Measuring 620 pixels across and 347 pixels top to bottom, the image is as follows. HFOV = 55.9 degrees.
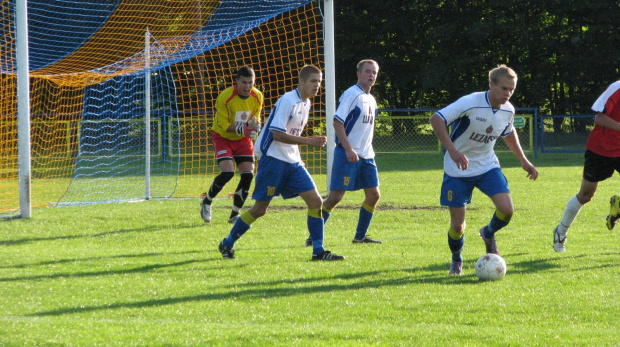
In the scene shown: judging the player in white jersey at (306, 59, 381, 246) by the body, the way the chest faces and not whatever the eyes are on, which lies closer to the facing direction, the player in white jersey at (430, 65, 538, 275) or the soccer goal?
the player in white jersey

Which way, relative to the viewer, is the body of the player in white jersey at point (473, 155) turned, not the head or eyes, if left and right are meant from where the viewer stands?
facing the viewer and to the right of the viewer

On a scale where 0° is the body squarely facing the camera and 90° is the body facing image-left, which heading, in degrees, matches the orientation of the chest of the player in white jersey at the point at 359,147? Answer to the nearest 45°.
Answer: approximately 315°

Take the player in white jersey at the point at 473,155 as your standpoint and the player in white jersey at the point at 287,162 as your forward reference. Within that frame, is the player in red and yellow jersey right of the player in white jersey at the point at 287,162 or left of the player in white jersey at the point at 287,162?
right

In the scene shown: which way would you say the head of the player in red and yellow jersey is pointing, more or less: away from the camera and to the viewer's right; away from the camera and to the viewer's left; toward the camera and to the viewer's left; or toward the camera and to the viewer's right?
toward the camera and to the viewer's right

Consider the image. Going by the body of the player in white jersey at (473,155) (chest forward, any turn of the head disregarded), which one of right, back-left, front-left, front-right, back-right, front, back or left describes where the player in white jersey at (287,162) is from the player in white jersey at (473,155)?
back-right

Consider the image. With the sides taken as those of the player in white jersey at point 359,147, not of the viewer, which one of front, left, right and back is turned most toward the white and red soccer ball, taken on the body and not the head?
front

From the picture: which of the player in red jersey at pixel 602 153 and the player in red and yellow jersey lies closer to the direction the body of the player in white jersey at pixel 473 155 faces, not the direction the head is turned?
the player in red jersey

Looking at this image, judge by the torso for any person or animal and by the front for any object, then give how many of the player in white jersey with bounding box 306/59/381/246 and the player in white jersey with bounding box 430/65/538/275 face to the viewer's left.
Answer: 0

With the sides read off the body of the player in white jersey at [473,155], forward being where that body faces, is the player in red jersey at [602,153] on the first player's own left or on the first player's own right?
on the first player's own left

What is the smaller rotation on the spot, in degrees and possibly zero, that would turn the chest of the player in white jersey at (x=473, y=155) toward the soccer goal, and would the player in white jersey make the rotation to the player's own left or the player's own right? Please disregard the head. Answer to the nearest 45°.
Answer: approximately 180°

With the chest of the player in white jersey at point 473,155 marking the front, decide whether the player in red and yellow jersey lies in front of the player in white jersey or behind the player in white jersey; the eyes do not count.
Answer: behind
